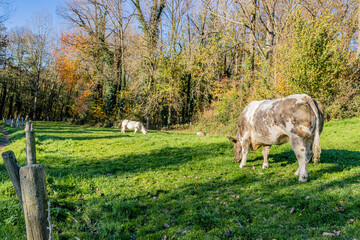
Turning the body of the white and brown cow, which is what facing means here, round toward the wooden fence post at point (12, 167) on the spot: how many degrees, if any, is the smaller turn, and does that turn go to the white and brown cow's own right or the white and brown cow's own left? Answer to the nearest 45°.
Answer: approximately 90° to the white and brown cow's own left

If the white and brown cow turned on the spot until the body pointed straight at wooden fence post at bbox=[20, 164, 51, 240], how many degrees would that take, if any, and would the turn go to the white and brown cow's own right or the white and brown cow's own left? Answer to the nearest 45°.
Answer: approximately 90° to the white and brown cow's own left

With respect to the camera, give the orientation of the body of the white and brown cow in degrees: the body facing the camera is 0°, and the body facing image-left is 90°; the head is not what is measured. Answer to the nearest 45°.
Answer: approximately 135°
